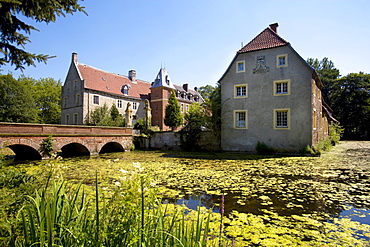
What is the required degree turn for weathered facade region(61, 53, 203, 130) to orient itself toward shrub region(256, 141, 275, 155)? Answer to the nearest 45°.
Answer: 0° — it already faces it

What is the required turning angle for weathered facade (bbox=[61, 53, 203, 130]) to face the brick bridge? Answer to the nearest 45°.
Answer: approximately 45° to its right

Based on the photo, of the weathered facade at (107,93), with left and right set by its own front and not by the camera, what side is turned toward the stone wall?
front

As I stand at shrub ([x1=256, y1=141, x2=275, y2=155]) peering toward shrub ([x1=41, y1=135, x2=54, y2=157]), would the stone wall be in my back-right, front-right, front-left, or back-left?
front-right

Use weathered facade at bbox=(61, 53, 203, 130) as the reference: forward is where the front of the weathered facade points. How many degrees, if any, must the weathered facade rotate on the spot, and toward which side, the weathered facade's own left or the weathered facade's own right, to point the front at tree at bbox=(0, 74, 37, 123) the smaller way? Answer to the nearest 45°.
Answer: approximately 135° to the weathered facade's own right

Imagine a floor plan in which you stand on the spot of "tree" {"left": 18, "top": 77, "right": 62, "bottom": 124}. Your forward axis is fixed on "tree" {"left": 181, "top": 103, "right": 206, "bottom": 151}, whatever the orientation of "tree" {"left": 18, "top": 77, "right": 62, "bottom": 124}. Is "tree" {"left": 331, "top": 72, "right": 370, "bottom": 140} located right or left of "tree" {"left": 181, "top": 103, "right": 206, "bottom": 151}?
left

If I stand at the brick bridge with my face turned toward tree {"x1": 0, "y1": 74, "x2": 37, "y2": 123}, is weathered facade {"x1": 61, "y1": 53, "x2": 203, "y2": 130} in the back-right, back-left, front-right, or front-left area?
front-right

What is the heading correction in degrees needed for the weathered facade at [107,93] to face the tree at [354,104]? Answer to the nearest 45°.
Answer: approximately 45° to its left

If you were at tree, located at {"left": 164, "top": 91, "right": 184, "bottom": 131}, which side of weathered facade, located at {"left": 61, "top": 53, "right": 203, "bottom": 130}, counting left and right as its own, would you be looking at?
front

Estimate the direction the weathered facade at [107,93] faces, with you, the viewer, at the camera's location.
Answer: facing the viewer and to the right of the viewer

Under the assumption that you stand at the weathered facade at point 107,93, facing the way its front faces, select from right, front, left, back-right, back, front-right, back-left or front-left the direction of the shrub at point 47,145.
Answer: front-right
